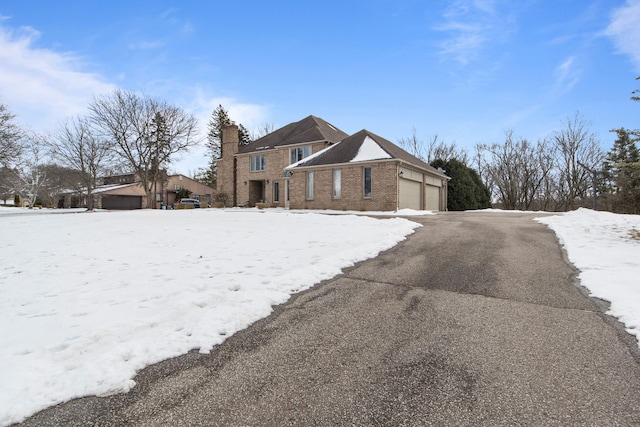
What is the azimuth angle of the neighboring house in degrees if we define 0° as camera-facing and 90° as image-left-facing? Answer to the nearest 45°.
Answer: approximately 0°

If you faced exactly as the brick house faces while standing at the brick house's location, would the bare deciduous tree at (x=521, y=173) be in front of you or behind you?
behind

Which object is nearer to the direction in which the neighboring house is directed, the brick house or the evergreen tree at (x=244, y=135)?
the brick house

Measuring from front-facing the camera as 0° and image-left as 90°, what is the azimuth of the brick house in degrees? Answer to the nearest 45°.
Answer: approximately 45°

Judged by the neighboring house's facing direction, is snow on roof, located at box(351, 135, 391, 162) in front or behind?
in front

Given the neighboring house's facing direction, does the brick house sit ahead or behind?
ahead

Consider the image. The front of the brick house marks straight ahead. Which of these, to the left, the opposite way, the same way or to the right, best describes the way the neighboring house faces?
the same way

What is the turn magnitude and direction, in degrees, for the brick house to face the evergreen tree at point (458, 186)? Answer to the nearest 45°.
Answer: approximately 180°

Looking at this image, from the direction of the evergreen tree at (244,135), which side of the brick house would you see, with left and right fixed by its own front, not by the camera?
right
